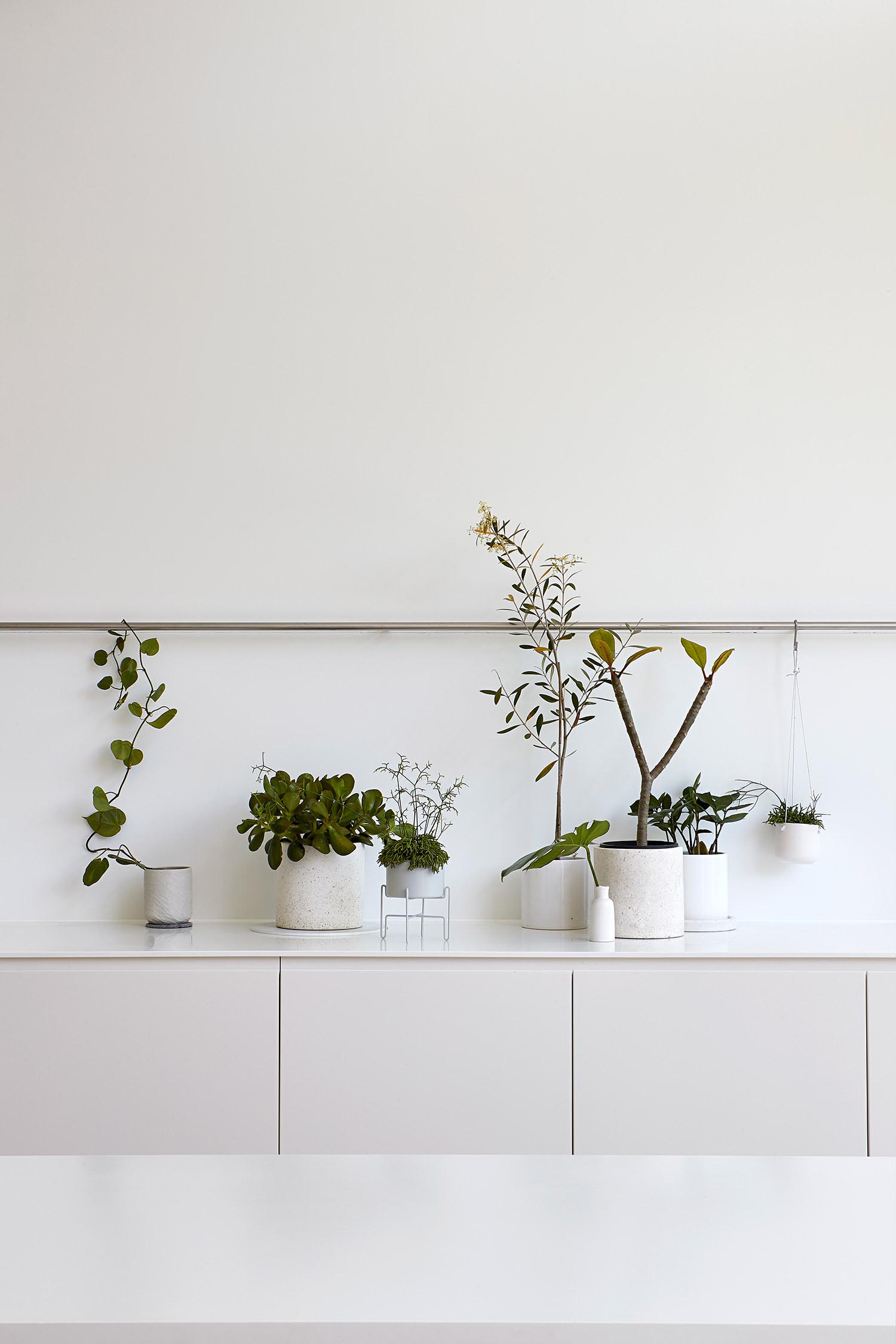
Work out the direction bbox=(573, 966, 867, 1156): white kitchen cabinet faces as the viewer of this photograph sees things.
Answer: facing the viewer

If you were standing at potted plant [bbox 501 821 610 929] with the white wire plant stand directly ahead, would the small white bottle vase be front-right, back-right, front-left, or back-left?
back-left

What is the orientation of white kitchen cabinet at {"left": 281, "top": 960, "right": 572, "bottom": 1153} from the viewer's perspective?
toward the camera

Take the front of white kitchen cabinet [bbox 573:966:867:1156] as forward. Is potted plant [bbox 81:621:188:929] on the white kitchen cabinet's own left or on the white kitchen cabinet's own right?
on the white kitchen cabinet's own right

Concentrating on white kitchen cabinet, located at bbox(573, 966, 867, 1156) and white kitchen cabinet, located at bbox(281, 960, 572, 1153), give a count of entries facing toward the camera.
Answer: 2

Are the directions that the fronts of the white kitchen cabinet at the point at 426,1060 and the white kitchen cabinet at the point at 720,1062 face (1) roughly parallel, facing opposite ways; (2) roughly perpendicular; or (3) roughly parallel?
roughly parallel

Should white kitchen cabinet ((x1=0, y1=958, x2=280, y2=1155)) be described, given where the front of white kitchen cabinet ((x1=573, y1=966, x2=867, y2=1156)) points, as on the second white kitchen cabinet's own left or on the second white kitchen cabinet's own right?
on the second white kitchen cabinet's own right
